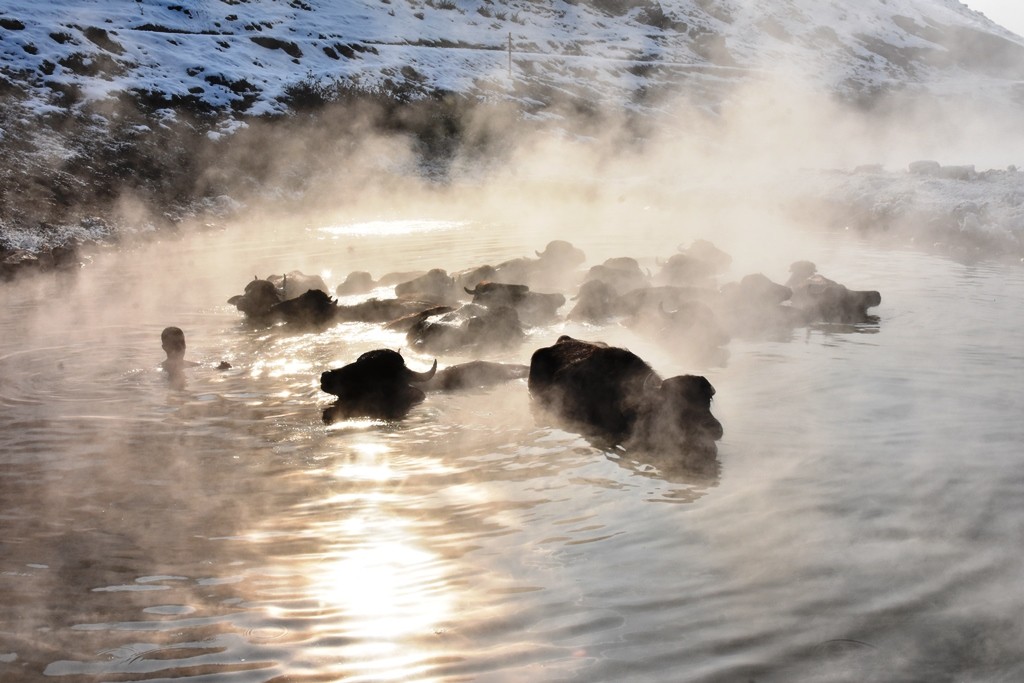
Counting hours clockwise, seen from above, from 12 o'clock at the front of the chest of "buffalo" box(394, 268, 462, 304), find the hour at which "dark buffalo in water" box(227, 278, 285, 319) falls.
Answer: The dark buffalo in water is roughly at 11 o'clock from the buffalo.

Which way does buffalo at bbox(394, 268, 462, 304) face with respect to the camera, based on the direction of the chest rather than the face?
to the viewer's left

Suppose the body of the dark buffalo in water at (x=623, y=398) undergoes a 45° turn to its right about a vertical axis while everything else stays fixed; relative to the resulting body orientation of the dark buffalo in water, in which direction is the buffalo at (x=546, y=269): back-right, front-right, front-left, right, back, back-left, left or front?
back

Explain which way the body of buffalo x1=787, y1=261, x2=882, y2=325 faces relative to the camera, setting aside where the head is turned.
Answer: to the viewer's right

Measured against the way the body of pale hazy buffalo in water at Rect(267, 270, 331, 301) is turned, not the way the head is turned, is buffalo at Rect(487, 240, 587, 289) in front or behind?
behind

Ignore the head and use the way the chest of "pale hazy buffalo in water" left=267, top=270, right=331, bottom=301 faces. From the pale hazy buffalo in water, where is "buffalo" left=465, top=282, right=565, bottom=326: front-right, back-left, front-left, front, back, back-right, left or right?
back-left

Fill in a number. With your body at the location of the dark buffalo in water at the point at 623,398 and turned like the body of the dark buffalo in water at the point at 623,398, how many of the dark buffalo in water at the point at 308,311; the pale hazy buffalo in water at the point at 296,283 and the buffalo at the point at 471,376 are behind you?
3

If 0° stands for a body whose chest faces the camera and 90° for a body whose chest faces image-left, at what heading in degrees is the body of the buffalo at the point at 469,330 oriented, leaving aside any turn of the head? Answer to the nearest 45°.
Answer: approximately 90°

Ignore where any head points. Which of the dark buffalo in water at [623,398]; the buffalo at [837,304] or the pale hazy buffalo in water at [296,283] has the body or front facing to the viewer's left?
the pale hazy buffalo in water at [296,283]

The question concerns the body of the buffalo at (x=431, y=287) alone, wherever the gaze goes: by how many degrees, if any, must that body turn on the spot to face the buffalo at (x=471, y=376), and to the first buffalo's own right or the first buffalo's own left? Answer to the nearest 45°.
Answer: approximately 90° to the first buffalo's own left

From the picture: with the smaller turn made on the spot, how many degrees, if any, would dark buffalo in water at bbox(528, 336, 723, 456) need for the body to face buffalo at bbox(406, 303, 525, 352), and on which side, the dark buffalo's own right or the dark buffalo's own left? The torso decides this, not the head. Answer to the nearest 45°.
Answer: approximately 180°

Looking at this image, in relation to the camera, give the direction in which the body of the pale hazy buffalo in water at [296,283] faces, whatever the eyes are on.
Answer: to the viewer's left
